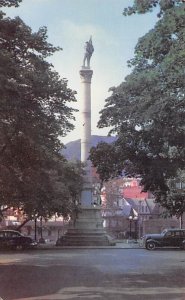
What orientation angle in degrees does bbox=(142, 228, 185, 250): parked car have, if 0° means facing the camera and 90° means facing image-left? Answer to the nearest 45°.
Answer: approximately 90°

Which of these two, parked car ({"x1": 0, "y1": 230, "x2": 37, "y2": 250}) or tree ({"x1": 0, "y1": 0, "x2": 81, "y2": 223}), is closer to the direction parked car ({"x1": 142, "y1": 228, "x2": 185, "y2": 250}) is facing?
the parked car

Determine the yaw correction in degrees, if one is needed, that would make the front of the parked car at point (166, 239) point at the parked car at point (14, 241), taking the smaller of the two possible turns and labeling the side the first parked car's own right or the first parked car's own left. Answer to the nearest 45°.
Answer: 0° — it already faces it
